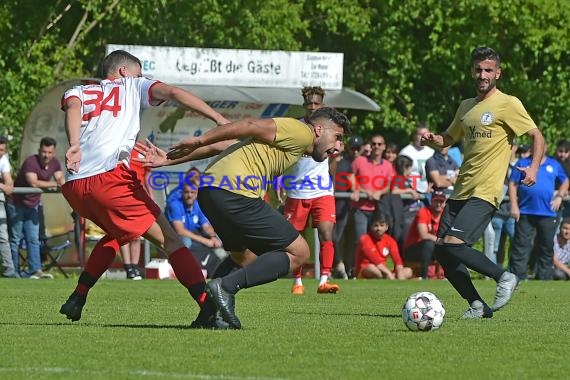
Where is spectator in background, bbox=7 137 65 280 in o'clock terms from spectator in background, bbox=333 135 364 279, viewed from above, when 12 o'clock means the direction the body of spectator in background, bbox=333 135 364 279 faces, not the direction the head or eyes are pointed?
spectator in background, bbox=7 137 65 280 is roughly at 4 o'clock from spectator in background, bbox=333 135 364 279.

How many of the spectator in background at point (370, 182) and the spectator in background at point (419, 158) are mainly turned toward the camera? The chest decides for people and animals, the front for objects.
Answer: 2

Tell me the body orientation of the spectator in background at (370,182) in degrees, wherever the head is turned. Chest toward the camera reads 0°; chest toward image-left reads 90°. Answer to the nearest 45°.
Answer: approximately 0°

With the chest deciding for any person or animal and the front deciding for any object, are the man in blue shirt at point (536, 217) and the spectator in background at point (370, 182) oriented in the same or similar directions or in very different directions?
same or similar directions

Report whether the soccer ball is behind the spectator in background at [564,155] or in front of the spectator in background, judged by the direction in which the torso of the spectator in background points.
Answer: in front

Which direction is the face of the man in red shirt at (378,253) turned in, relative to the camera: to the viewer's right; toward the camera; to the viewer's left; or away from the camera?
toward the camera

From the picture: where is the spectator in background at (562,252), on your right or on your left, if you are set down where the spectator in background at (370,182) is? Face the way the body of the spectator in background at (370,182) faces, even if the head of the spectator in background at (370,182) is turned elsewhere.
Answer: on your left

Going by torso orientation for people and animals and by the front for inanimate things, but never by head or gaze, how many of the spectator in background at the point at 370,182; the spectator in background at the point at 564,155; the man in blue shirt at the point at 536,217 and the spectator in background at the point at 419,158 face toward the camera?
4

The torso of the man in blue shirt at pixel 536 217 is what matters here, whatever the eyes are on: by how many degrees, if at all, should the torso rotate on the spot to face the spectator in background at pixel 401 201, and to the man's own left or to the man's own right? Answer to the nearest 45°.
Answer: approximately 90° to the man's own right

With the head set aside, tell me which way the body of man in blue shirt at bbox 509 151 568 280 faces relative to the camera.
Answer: toward the camera

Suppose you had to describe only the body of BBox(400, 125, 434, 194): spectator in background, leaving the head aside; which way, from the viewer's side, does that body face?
toward the camera

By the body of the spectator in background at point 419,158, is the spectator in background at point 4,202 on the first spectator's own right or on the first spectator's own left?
on the first spectator's own right

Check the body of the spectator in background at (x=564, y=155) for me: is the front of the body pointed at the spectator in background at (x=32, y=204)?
no

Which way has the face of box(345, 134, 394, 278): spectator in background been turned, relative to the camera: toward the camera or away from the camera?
toward the camera

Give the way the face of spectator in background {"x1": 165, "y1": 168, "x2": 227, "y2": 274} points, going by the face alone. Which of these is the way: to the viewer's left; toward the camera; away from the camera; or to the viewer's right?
toward the camera

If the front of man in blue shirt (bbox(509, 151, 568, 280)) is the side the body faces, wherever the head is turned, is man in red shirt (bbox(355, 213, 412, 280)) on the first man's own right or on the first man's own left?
on the first man's own right

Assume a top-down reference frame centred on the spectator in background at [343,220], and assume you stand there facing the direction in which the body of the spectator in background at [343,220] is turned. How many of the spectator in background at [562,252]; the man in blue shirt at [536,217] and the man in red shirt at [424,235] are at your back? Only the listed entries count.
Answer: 0
